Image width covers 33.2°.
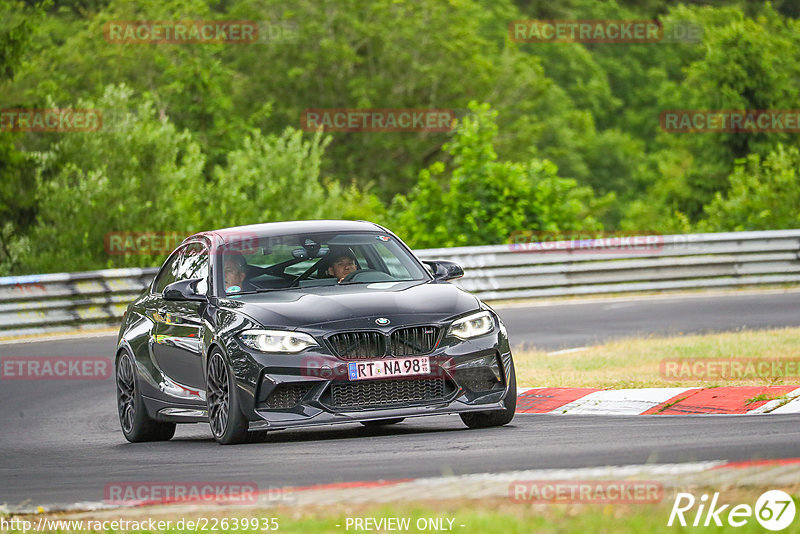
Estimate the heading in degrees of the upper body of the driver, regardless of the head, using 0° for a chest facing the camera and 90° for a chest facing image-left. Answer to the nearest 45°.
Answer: approximately 315°

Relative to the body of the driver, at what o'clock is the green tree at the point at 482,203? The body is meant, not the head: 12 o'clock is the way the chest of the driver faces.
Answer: The green tree is roughly at 6 o'clock from the driver.

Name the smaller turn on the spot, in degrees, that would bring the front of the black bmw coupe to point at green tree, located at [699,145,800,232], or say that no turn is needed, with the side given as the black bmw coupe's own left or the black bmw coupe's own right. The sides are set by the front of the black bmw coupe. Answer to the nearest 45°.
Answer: approximately 90° to the black bmw coupe's own left

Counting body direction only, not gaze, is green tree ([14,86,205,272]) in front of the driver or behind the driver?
behind

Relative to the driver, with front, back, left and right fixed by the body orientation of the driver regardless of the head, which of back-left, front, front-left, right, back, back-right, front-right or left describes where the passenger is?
back-right

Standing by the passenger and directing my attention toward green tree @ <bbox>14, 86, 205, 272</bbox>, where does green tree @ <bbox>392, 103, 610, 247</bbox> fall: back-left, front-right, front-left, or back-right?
front-right

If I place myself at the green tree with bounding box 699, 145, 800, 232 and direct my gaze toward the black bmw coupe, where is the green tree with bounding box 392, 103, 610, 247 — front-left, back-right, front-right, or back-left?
front-right

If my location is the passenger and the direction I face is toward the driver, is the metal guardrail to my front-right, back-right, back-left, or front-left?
front-left
